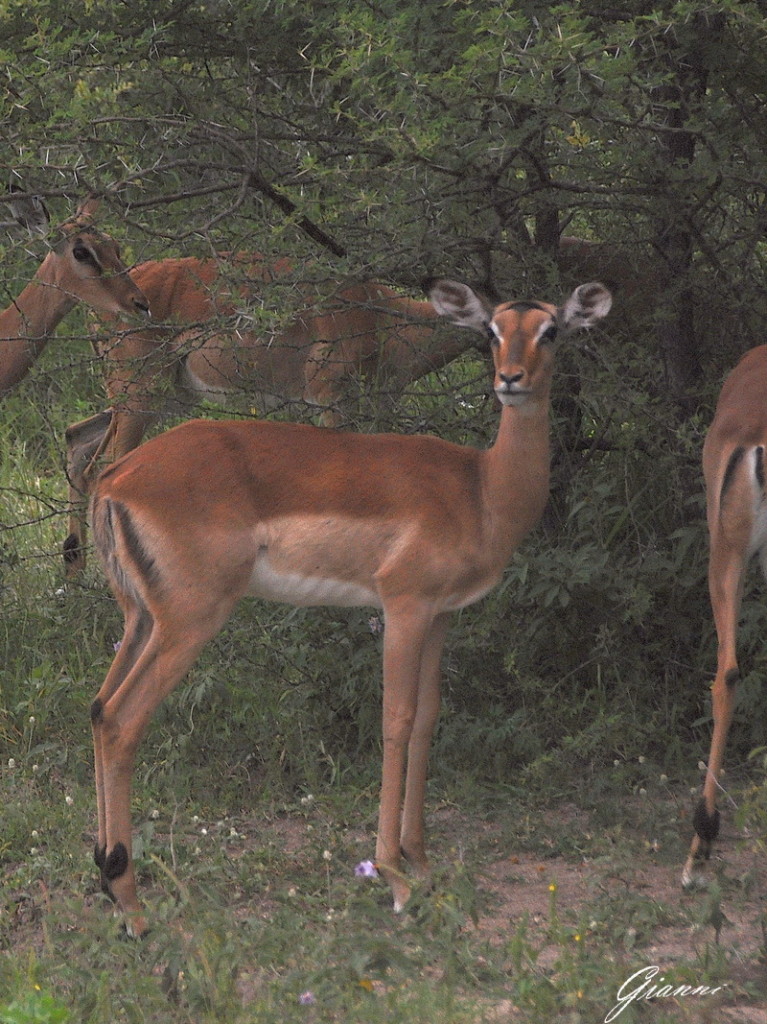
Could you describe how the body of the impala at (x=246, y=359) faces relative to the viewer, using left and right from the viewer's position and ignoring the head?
facing to the right of the viewer

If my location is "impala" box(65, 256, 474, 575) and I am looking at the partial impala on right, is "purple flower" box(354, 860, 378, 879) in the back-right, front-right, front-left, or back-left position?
front-right

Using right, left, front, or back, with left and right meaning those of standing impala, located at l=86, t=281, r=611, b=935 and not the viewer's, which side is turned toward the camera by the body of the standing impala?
right

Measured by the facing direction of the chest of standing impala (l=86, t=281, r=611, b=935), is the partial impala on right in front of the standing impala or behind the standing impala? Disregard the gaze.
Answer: in front

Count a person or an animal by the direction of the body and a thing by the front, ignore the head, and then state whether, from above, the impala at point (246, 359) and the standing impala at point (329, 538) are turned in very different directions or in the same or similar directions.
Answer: same or similar directions

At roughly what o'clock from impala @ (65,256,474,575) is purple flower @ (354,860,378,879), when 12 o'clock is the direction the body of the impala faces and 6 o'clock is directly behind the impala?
The purple flower is roughly at 3 o'clock from the impala.

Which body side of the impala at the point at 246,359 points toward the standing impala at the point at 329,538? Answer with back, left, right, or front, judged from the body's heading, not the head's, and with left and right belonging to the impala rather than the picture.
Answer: right

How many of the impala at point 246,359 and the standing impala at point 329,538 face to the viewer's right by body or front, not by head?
2

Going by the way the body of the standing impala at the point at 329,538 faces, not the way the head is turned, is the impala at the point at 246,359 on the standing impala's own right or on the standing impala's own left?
on the standing impala's own left

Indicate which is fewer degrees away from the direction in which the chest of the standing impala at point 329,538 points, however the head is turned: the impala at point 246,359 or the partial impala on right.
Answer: the partial impala on right
